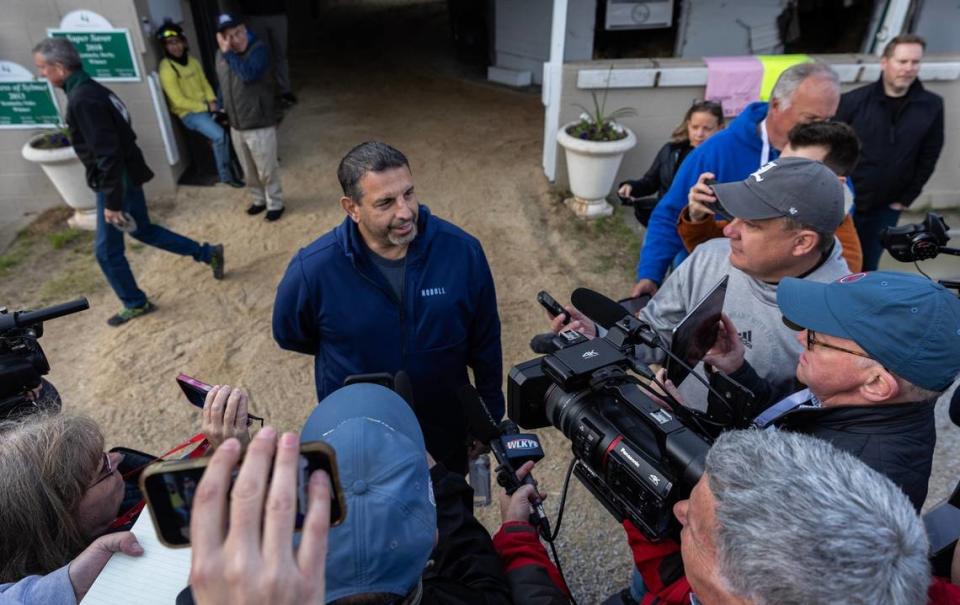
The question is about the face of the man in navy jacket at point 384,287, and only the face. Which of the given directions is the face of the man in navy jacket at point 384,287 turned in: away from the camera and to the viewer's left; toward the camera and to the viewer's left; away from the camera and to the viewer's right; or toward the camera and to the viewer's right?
toward the camera and to the viewer's right

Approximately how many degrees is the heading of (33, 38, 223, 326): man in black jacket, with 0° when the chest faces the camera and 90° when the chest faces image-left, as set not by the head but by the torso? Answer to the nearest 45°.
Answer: approximately 90°

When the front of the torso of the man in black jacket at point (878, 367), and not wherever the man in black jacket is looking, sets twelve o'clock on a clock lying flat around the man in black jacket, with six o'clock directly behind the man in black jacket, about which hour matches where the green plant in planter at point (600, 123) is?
The green plant in planter is roughly at 2 o'clock from the man in black jacket.

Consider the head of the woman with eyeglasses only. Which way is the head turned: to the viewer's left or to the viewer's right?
to the viewer's right

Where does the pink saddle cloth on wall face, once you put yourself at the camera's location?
facing the viewer

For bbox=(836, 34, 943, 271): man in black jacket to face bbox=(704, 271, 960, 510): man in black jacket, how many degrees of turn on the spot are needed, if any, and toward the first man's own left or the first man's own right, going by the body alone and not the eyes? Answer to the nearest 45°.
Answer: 0° — they already face them

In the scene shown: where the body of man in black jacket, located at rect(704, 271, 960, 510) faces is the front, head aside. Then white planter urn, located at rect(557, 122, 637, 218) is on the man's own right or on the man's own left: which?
on the man's own right

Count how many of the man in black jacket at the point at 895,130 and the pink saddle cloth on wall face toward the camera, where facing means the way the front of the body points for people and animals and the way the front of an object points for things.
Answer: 2

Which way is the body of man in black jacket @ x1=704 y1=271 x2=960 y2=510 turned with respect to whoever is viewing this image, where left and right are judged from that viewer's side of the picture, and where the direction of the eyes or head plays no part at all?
facing to the left of the viewer

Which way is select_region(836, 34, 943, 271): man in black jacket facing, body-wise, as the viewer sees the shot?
toward the camera

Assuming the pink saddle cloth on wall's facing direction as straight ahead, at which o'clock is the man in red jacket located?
The man in red jacket is roughly at 12 o'clock from the pink saddle cloth on wall.

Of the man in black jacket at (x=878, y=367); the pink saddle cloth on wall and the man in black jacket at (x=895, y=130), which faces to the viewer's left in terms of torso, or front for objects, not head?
the man in black jacket at (x=878, y=367)

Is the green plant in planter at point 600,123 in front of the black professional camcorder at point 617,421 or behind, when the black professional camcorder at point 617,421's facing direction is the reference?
in front

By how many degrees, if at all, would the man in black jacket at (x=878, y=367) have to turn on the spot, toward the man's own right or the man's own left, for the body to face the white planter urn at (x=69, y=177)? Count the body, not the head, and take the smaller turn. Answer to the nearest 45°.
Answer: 0° — they already face it

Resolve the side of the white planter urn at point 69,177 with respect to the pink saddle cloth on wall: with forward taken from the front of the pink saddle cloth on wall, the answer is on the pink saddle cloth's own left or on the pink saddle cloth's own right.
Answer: on the pink saddle cloth's own right

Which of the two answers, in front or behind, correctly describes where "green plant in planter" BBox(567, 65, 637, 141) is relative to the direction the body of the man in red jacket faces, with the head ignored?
in front
